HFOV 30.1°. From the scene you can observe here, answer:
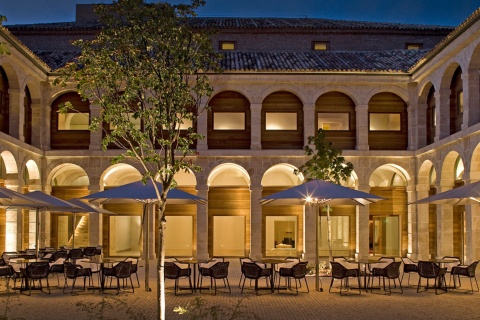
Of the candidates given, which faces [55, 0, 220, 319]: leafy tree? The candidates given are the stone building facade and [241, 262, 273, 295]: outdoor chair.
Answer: the stone building facade

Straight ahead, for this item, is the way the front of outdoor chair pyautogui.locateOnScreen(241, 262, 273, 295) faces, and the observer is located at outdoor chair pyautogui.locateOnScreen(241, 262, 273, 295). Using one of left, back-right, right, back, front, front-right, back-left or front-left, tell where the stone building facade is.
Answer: front-left

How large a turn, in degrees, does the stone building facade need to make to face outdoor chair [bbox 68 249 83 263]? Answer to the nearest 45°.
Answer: approximately 45° to its right

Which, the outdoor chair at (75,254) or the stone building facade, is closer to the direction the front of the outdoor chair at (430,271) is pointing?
the stone building facade

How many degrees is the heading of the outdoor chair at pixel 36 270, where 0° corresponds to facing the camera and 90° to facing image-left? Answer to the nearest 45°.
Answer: approximately 135°

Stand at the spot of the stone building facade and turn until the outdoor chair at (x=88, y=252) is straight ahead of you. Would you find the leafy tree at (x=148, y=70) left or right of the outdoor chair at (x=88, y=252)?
left

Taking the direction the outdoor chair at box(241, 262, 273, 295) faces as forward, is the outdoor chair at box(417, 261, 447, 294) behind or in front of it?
in front

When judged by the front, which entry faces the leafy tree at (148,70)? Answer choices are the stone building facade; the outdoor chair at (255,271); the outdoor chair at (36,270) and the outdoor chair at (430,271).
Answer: the stone building facade

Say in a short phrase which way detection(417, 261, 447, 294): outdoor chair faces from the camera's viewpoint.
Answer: facing away from the viewer and to the right of the viewer

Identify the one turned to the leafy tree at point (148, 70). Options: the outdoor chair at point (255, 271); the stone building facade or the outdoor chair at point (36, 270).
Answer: the stone building facade

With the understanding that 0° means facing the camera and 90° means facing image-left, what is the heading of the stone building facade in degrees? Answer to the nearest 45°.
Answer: approximately 0°

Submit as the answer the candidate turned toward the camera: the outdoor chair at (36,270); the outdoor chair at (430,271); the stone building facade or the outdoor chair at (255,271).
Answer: the stone building facade
